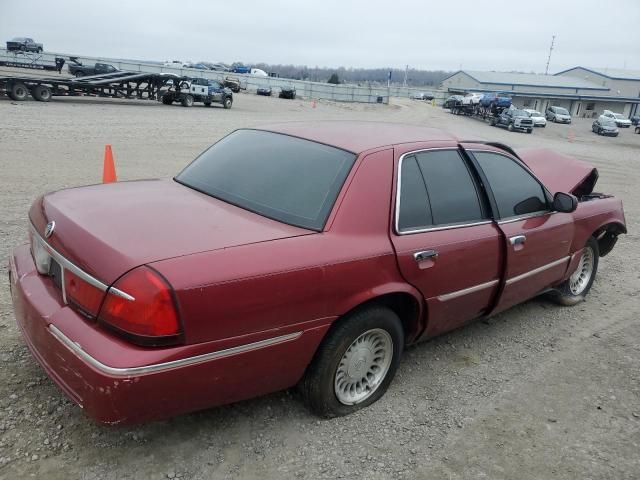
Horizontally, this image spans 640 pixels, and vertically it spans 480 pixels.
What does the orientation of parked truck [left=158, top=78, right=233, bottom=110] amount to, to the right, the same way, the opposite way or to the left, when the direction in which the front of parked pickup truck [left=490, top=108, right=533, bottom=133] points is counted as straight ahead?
to the left

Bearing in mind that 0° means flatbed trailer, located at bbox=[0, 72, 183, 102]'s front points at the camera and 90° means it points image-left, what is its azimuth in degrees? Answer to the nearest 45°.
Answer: approximately 270°

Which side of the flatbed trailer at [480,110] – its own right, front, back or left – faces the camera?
right

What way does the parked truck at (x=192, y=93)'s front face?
to the viewer's right

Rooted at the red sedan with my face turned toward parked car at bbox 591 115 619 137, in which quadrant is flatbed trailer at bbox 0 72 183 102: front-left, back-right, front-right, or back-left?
front-left

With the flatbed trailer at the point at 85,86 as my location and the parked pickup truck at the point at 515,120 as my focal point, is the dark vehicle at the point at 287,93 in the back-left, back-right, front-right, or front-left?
front-left

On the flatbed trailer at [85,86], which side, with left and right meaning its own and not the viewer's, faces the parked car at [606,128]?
front

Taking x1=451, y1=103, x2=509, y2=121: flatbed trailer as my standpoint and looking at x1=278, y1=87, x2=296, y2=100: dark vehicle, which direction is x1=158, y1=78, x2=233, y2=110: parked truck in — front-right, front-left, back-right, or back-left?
front-left

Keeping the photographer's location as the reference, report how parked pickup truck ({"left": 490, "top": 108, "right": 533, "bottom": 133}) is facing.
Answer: facing the viewer and to the right of the viewer

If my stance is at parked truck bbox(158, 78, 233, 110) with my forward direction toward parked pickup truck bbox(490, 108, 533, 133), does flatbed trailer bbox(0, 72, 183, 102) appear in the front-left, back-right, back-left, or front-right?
back-right

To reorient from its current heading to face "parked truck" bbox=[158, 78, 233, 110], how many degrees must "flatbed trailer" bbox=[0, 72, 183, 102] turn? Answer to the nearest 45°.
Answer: approximately 45° to its left

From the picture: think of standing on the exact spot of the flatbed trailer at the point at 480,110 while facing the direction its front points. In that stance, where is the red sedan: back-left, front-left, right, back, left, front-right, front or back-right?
right

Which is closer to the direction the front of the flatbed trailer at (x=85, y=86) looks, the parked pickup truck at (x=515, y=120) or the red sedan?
the parked pickup truck

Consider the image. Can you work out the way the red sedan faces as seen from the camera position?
facing away from the viewer and to the right of the viewer

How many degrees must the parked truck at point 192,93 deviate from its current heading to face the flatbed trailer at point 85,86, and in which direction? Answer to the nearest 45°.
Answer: approximately 135° to its right
